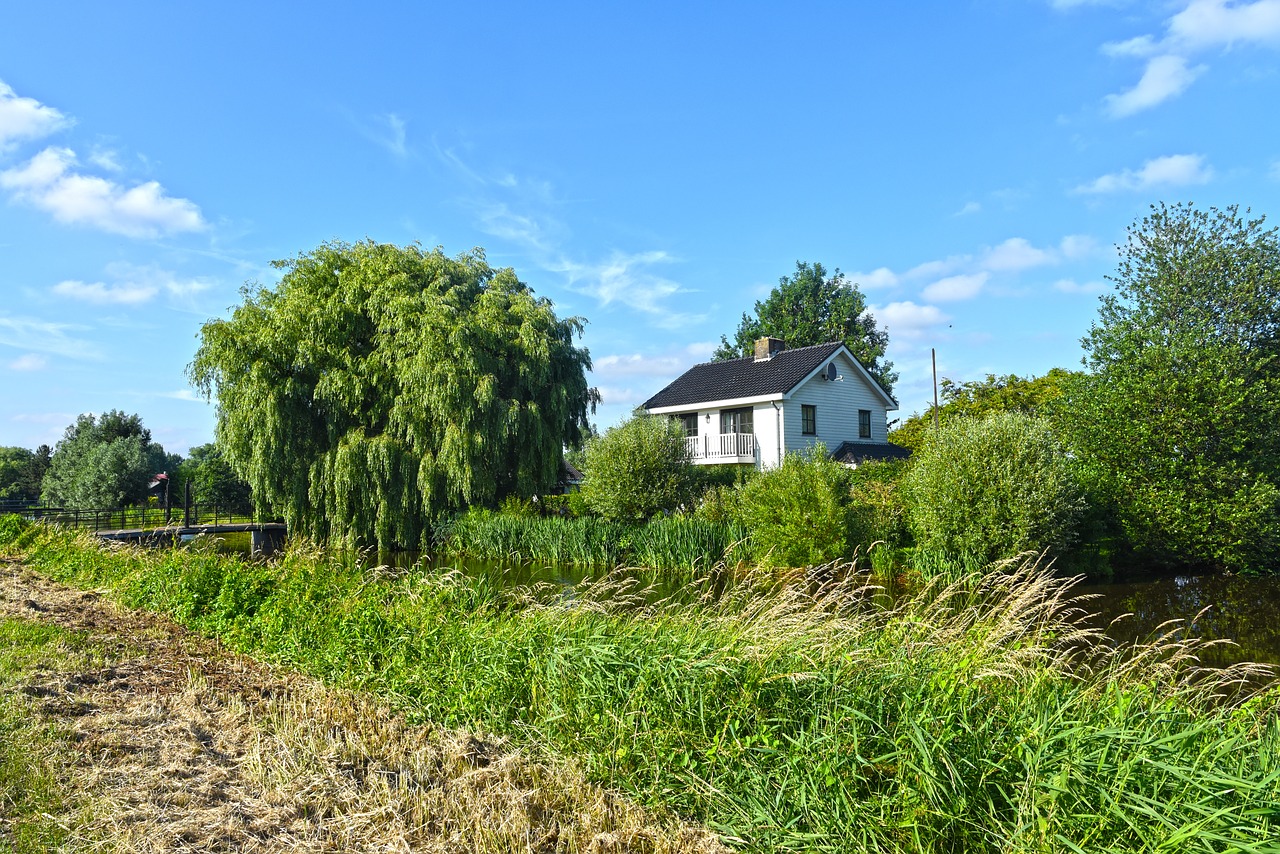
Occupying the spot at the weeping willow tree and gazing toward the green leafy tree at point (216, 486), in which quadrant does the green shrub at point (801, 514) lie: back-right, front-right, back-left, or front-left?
back-right

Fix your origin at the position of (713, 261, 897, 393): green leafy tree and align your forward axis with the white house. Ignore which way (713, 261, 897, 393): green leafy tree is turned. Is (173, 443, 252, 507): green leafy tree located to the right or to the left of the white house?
right

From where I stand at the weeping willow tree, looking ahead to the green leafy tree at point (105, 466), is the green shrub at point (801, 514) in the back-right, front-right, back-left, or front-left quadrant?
back-right
